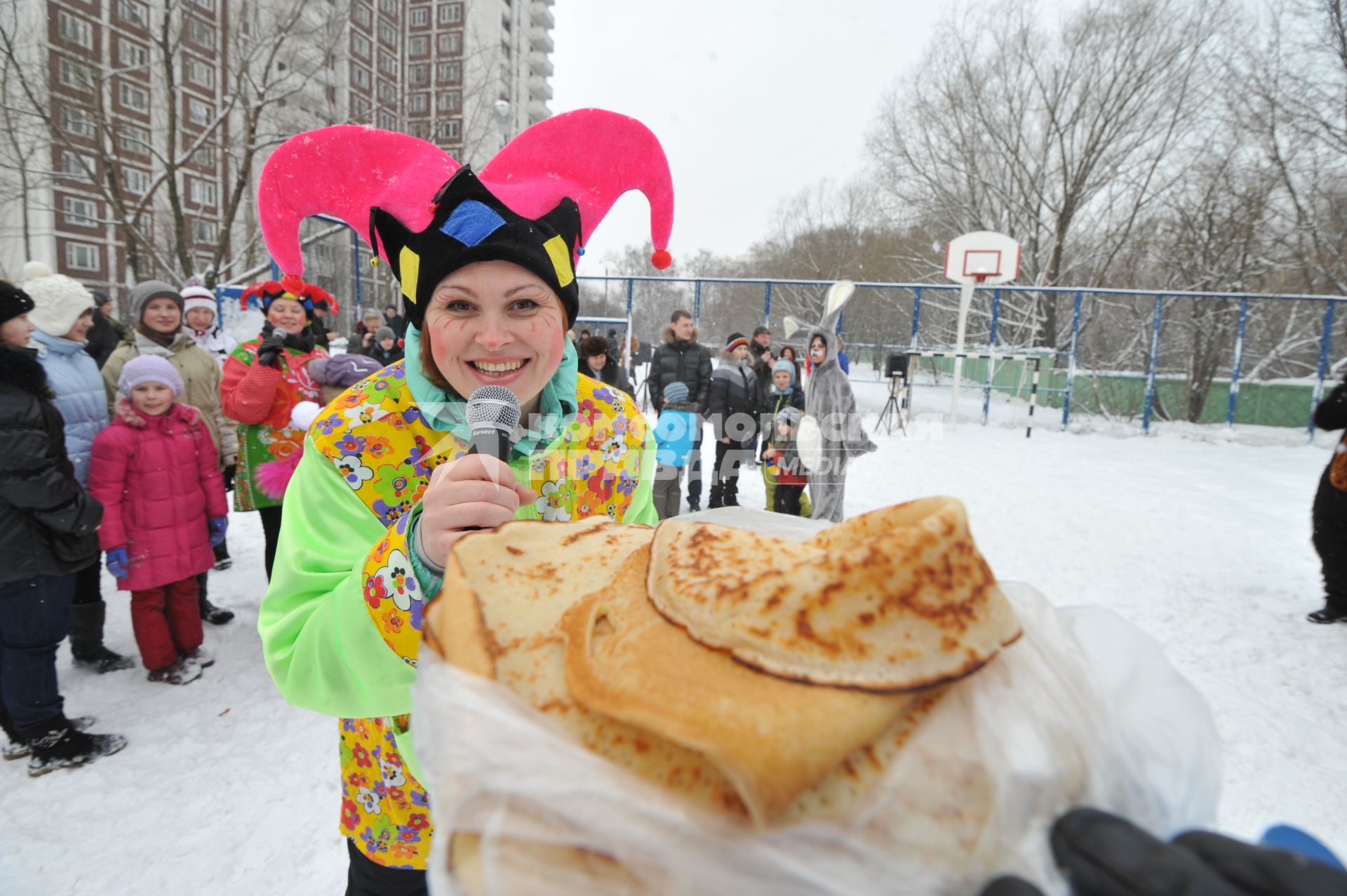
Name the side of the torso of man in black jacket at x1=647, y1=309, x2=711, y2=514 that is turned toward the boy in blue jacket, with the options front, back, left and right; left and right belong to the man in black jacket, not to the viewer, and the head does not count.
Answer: front

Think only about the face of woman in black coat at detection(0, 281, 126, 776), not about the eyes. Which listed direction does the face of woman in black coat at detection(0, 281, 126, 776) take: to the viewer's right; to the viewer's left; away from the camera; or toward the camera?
to the viewer's right

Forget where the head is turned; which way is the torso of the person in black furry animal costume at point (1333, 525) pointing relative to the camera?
to the viewer's left

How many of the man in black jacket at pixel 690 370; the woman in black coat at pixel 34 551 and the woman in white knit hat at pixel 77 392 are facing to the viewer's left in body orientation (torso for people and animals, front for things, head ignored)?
0

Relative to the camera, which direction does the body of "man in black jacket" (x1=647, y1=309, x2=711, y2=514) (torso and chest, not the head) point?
toward the camera

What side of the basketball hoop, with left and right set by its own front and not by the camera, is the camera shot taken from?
front

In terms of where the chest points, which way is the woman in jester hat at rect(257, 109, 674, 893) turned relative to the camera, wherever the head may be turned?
toward the camera

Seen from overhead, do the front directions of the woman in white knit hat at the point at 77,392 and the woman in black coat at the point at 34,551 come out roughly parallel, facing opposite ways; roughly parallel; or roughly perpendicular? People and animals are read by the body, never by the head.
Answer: roughly parallel

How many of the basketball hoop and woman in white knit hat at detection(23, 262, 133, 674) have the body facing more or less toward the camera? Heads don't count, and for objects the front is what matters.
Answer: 1
